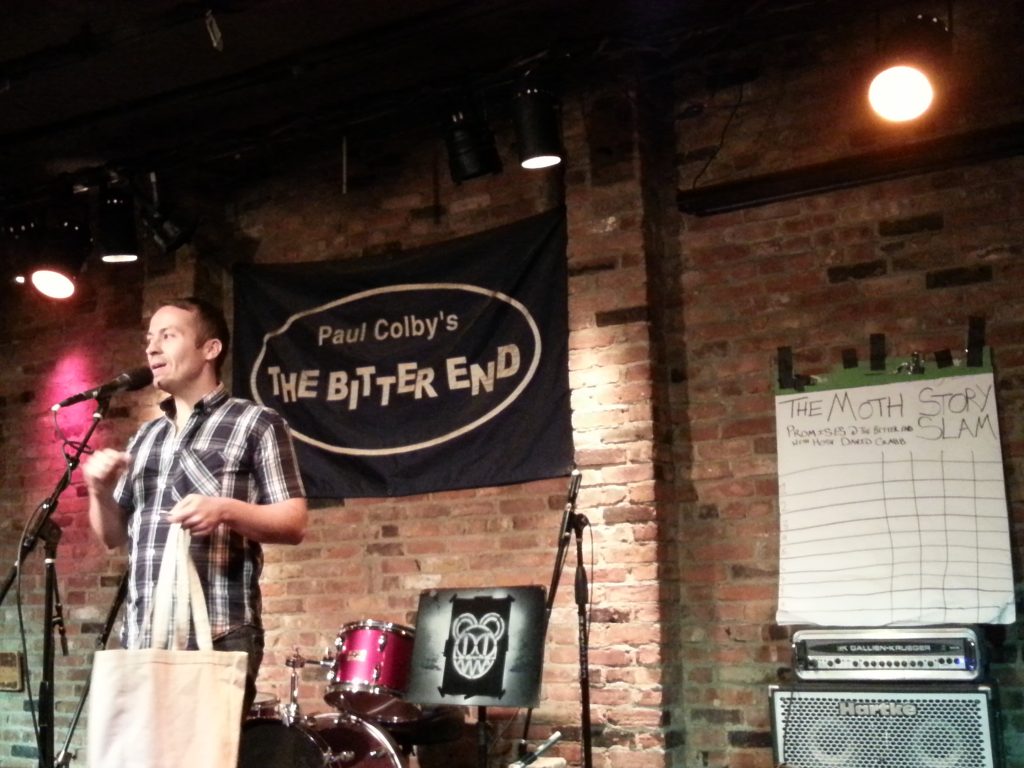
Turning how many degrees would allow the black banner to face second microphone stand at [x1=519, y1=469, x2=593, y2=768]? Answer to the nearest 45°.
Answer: approximately 45° to its left

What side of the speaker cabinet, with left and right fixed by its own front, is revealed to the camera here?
front

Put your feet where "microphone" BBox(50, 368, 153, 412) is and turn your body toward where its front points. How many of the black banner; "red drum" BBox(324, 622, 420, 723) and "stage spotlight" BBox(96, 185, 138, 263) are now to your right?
0

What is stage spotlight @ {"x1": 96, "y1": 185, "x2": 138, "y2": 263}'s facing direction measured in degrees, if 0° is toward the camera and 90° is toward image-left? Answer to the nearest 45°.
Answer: approximately 0°

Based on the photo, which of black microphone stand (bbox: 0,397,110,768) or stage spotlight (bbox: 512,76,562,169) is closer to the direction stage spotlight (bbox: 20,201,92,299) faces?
the black microphone stand

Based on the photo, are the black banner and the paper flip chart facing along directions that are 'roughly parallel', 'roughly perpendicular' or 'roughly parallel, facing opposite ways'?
roughly parallel

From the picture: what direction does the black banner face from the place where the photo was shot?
facing the viewer

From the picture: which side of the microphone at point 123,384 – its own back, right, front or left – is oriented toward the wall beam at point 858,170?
front

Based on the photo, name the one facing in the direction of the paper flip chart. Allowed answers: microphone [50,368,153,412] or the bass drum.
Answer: the microphone

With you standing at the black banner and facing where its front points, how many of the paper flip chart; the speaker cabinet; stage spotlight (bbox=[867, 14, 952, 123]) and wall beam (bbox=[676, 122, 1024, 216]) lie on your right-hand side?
0

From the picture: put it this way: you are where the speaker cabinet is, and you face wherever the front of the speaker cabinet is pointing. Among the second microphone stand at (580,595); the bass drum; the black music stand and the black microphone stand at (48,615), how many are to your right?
4

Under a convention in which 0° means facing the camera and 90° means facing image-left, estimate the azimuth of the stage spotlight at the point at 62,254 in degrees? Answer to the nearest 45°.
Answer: approximately 45°

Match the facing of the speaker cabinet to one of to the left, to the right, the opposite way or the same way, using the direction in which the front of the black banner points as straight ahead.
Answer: the same way

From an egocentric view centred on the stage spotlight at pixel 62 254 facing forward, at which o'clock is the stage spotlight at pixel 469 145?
the stage spotlight at pixel 469 145 is roughly at 9 o'clock from the stage spotlight at pixel 62 254.
